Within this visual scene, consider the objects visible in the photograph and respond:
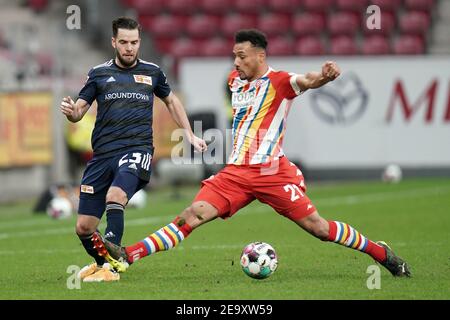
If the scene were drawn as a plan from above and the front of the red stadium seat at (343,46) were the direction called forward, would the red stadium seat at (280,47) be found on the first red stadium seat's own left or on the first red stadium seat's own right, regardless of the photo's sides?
on the first red stadium seat's own right

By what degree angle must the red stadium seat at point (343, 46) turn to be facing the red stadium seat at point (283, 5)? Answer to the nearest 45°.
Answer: approximately 135° to its right

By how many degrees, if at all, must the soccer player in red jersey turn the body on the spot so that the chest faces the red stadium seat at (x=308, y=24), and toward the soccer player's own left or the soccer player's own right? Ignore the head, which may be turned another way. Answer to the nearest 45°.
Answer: approximately 135° to the soccer player's own right

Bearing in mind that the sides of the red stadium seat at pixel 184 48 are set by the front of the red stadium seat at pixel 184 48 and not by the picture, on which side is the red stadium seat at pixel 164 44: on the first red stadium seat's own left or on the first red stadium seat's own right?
on the first red stadium seat's own right

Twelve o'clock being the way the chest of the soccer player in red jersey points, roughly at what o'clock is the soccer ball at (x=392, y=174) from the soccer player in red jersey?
The soccer ball is roughly at 5 o'clock from the soccer player in red jersey.

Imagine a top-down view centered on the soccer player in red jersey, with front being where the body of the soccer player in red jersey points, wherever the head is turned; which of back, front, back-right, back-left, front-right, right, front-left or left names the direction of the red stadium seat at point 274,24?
back-right

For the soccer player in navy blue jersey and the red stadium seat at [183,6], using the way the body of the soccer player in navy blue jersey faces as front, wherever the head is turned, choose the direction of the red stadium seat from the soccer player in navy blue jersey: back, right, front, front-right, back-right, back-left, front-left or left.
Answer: back

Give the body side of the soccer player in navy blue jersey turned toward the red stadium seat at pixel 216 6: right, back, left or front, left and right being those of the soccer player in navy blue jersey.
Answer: back

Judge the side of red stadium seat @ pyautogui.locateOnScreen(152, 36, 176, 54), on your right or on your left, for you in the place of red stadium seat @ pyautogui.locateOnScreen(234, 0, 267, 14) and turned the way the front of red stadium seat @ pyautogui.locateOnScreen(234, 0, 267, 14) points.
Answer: on your right

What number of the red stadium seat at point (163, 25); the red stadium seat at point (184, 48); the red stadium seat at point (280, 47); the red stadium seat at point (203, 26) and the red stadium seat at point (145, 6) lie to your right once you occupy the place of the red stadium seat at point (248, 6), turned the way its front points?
4

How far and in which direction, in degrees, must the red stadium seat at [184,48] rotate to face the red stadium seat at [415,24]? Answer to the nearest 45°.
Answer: approximately 90° to its left

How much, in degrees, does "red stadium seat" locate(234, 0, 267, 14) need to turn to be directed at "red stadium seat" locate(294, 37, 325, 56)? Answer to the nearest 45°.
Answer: approximately 45° to its left

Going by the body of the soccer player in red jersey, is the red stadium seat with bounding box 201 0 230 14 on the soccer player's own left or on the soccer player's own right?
on the soccer player's own right

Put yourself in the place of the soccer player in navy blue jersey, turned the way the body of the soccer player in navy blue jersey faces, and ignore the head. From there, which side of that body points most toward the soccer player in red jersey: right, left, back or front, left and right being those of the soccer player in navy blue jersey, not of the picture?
left
